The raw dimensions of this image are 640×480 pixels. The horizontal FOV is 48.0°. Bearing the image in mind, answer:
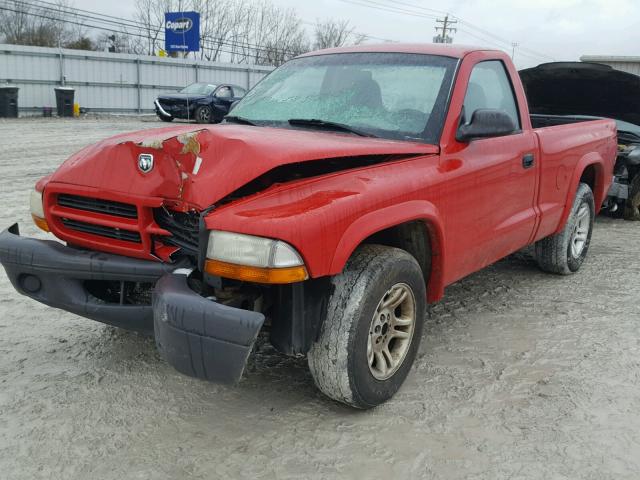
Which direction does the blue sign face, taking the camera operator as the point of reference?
facing the viewer

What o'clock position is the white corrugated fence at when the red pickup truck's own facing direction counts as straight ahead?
The white corrugated fence is roughly at 4 o'clock from the red pickup truck.

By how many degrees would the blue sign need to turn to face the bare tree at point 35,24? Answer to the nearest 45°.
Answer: approximately 135° to its right

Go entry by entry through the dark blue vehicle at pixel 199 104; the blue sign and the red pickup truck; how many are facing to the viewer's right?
0

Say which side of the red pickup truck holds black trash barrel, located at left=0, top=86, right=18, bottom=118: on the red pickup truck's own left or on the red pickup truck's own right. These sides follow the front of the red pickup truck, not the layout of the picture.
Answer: on the red pickup truck's own right

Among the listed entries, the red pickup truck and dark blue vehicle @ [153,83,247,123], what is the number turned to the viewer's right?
0

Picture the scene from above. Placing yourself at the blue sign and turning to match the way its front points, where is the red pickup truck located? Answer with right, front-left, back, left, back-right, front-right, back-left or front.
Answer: front

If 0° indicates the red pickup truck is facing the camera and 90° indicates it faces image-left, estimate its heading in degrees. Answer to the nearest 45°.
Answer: approximately 45°

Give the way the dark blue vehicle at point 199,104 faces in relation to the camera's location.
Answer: facing the viewer and to the left of the viewer
